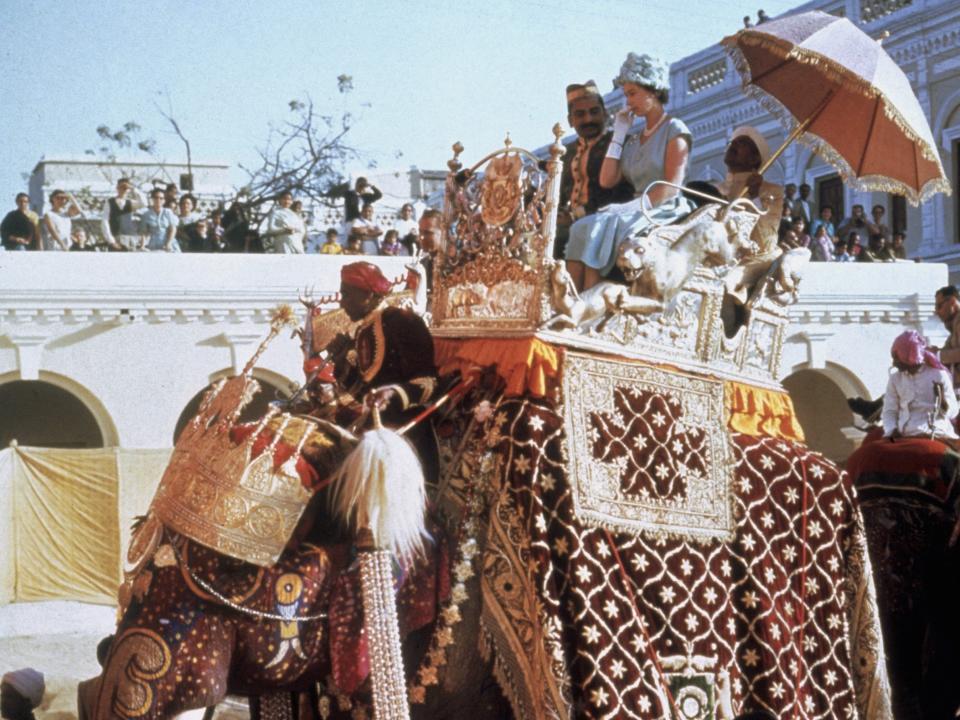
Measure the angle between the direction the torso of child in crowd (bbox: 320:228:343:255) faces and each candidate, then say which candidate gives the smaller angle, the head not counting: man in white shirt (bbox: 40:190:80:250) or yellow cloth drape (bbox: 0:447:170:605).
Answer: the yellow cloth drape

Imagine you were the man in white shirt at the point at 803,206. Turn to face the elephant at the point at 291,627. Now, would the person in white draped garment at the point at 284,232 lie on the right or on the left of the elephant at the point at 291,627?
right

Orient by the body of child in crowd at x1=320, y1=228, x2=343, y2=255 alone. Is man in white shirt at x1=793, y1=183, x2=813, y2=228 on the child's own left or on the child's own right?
on the child's own left

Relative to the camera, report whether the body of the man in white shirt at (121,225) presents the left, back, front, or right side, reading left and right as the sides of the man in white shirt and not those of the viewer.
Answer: front

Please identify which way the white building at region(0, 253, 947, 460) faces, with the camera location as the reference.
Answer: facing the viewer

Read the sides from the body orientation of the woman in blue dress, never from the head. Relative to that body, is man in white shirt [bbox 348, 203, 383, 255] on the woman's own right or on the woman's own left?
on the woman's own right

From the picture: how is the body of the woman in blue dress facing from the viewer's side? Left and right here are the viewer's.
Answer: facing the viewer and to the left of the viewer

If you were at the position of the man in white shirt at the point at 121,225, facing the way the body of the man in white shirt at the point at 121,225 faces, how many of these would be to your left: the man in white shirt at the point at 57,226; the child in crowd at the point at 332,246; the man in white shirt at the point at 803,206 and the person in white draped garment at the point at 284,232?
3

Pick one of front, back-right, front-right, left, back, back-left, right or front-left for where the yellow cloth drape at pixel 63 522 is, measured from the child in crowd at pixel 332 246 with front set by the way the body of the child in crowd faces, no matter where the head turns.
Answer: front-right

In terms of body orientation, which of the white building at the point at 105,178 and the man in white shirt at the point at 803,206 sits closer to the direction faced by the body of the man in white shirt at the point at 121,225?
the man in white shirt

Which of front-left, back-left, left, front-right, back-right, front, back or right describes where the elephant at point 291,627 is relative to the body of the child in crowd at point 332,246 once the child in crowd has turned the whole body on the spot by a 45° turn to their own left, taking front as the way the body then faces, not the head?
front-right
